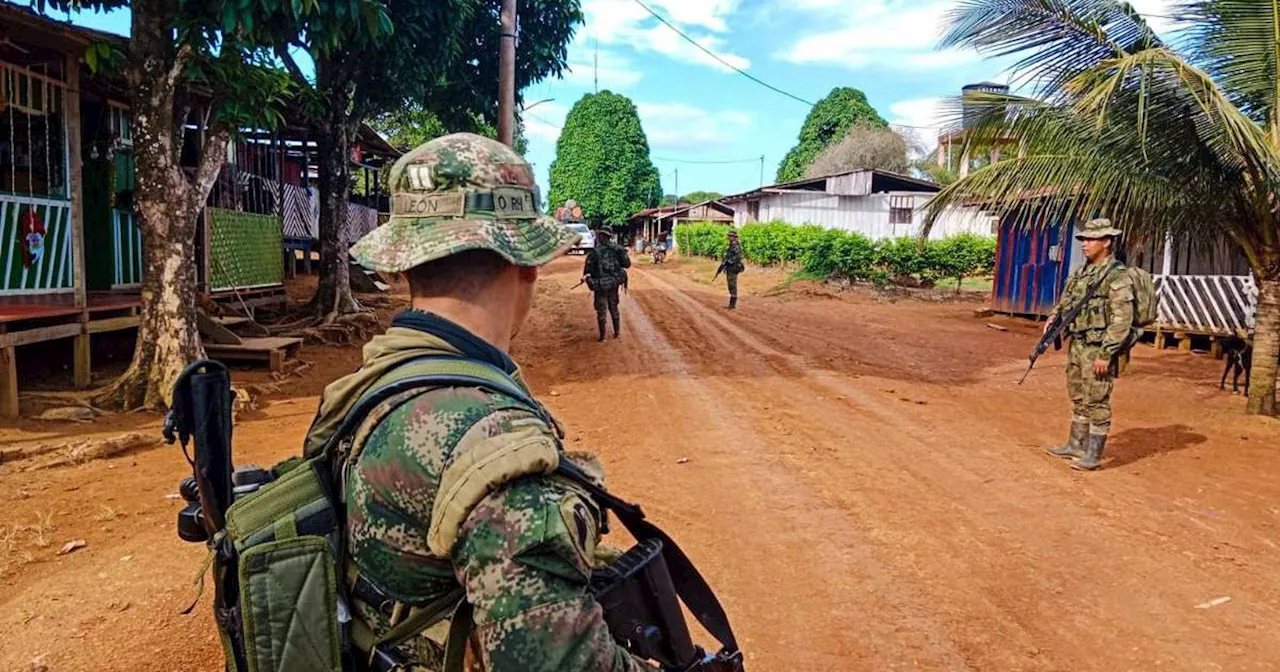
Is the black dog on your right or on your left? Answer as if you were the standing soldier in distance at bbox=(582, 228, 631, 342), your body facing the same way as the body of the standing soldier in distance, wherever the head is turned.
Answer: on your right

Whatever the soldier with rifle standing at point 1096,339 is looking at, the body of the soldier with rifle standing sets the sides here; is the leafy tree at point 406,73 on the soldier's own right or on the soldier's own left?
on the soldier's own right

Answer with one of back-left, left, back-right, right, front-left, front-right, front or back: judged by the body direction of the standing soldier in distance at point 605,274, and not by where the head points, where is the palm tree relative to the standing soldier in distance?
back-right

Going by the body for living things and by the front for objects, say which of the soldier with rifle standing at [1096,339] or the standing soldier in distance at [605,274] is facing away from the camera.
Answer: the standing soldier in distance

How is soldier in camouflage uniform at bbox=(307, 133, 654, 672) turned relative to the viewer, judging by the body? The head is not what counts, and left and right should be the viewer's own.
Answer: facing away from the viewer and to the right of the viewer

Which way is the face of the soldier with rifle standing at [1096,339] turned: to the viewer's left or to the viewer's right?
to the viewer's left

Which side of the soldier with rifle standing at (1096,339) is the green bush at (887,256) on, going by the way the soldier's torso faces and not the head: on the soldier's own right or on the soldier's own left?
on the soldier's own right

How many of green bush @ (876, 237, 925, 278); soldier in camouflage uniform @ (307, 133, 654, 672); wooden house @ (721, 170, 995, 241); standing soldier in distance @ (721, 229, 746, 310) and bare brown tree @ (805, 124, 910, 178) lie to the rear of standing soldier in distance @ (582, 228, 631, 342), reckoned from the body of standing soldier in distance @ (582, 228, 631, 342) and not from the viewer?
1

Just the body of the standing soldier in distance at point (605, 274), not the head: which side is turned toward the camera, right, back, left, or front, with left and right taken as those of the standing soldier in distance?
back

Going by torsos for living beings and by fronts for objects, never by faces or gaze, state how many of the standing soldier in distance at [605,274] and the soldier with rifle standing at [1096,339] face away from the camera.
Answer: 1

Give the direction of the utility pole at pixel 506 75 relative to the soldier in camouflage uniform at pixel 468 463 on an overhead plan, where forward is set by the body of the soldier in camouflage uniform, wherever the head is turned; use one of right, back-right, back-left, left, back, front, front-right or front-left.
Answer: front-left

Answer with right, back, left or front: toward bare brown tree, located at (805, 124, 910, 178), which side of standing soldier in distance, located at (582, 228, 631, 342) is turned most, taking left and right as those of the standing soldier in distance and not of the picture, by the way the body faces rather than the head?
front

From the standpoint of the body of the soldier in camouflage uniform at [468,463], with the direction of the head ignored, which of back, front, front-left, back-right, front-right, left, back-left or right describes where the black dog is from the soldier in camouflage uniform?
front

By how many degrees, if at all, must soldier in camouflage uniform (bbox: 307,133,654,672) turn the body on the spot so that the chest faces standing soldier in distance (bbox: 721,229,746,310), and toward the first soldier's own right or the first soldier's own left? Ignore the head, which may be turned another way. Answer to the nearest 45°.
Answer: approximately 45° to the first soldier's own left

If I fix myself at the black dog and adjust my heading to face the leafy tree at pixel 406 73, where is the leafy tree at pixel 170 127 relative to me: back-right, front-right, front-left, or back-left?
front-left

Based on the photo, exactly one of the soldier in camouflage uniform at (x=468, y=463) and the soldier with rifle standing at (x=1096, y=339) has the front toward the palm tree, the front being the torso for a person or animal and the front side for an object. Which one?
the soldier in camouflage uniform

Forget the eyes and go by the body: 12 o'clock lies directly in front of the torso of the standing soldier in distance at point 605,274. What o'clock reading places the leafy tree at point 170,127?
The leafy tree is roughly at 7 o'clock from the standing soldier in distance.
